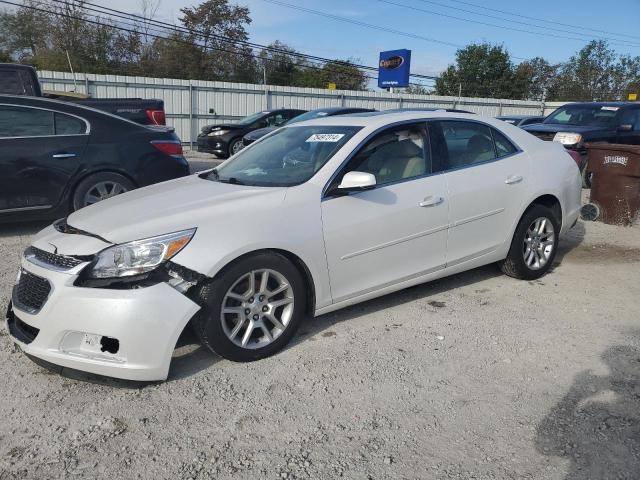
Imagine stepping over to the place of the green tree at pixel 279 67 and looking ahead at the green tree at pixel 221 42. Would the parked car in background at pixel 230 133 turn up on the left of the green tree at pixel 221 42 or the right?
left

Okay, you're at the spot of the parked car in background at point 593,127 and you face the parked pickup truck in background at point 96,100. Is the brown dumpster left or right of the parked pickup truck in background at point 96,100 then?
left

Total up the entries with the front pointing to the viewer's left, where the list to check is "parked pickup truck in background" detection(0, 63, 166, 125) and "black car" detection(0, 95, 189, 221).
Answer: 2

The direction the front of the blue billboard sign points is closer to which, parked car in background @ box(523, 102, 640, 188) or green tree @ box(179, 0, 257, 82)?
the parked car in background

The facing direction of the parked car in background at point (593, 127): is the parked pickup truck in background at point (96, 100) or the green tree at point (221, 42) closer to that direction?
the parked pickup truck in background

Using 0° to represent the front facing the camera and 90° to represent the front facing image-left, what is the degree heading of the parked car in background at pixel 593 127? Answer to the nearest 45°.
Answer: approximately 45°

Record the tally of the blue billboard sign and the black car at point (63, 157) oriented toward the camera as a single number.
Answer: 1

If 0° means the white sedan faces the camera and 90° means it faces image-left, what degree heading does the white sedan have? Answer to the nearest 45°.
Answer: approximately 45°

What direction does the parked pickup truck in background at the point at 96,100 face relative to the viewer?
to the viewer's left

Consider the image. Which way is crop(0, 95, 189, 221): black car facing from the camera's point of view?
to the viewer's left

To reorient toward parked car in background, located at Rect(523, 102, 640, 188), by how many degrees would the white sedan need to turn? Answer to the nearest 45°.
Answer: approximately 180°

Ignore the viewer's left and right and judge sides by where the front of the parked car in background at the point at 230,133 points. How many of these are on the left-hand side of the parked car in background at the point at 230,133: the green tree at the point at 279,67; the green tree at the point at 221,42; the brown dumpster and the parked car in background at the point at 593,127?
2
